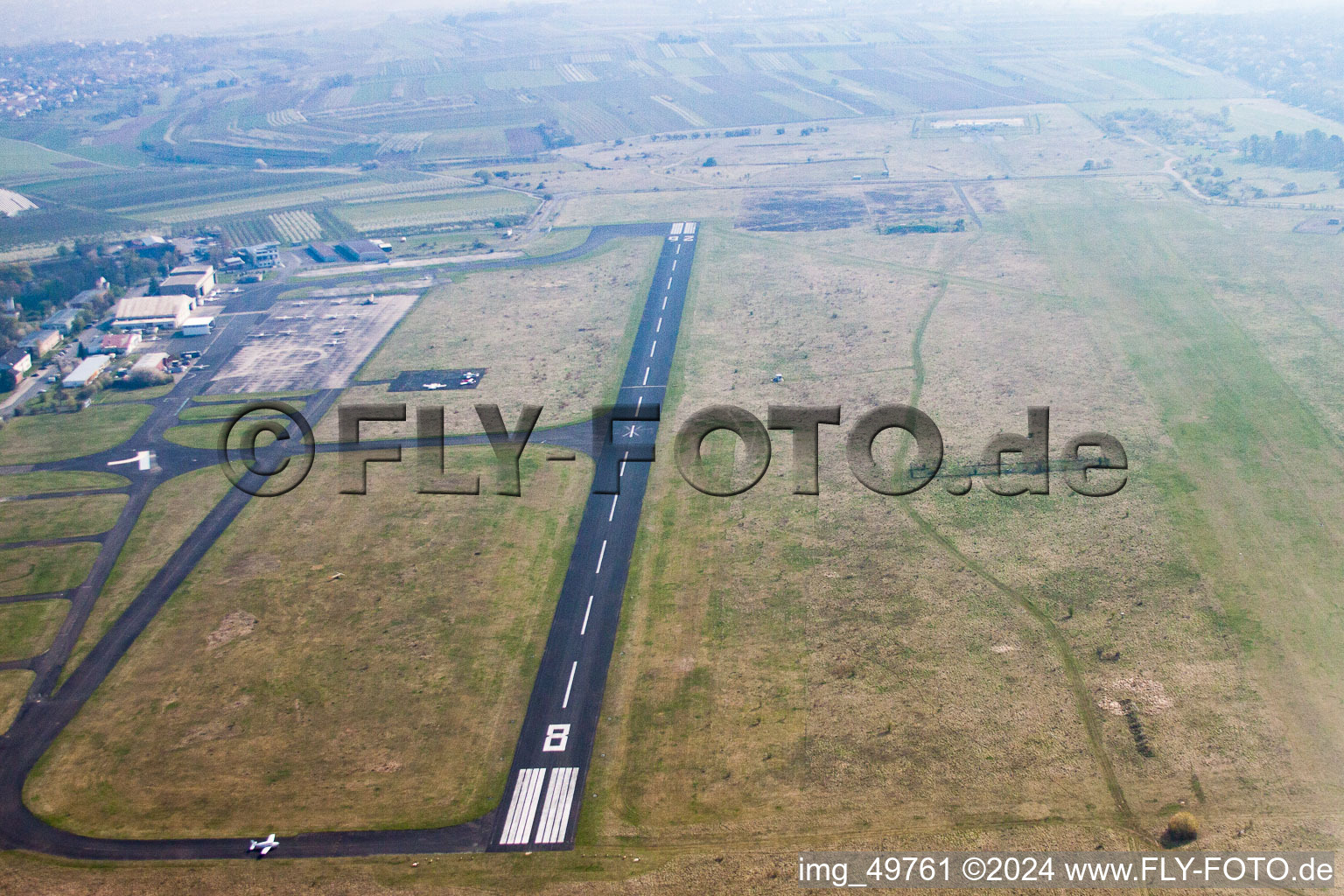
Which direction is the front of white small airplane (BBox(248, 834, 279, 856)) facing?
to the viewer's right

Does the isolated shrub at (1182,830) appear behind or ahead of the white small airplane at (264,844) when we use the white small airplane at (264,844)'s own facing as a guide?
ahead
